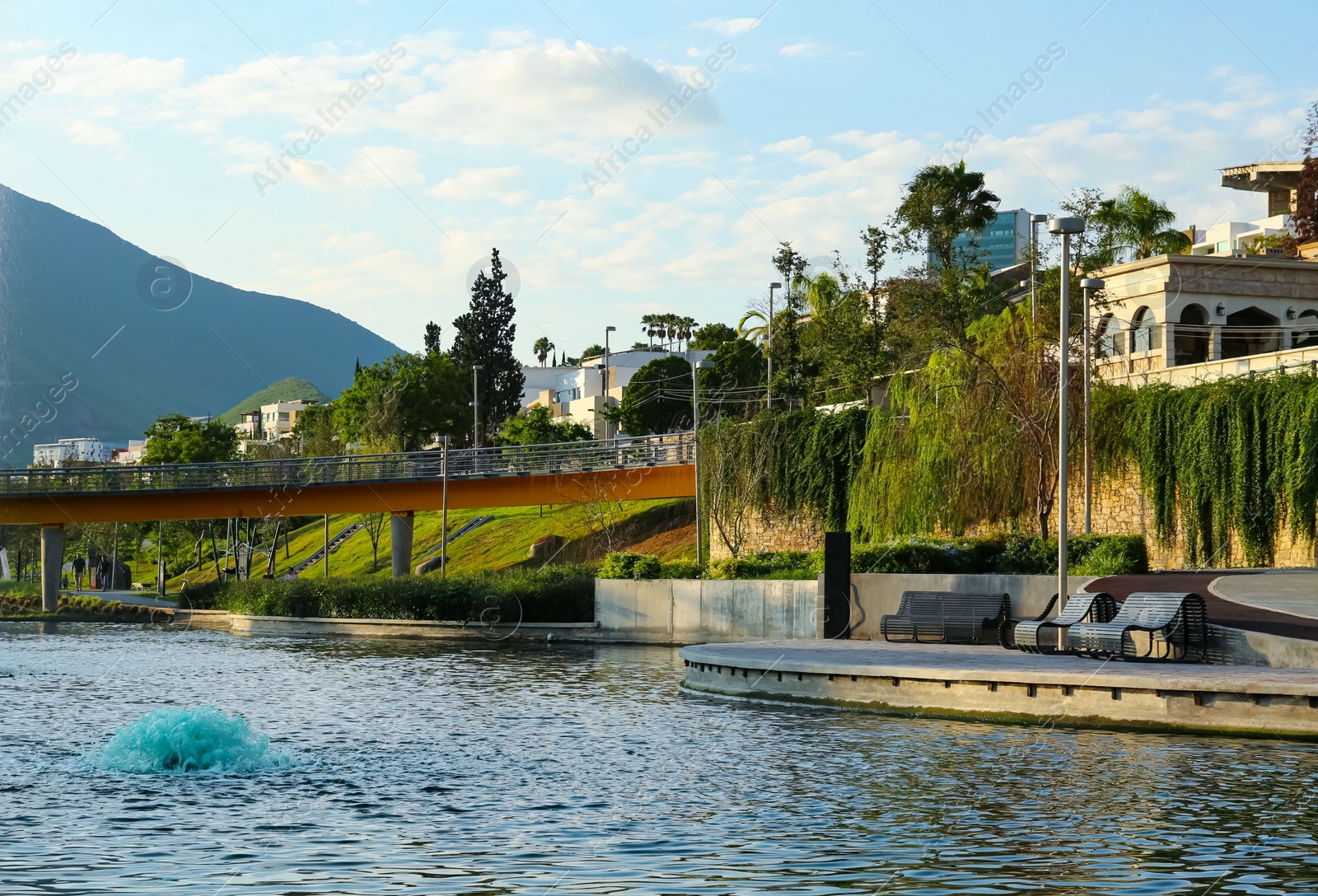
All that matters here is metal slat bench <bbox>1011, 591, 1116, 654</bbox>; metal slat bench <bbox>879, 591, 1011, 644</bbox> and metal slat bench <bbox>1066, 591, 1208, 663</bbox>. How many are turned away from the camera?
0

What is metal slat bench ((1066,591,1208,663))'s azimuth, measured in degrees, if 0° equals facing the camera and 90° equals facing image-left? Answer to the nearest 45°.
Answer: approximately 45°

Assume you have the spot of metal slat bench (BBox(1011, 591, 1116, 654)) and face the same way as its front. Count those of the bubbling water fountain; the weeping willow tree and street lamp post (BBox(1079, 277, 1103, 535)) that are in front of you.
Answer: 1

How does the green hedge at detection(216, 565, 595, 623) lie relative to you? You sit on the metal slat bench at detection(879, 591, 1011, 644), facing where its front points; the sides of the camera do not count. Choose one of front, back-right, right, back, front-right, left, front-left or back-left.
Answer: right

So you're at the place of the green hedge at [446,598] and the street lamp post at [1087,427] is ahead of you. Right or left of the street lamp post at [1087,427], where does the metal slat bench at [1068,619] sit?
right

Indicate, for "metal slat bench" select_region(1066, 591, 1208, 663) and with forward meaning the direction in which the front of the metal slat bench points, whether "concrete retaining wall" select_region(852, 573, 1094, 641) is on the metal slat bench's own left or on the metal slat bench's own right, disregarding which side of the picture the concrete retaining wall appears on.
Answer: on the metal slat bench's own right

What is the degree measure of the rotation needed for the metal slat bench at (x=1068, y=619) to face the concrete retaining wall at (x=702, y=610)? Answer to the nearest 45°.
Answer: approximately 90° to its right

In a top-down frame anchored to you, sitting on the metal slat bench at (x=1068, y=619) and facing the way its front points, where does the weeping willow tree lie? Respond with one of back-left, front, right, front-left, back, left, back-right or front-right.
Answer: back-right

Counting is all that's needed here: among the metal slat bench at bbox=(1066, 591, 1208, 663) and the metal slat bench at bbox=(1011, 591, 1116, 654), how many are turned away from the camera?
0

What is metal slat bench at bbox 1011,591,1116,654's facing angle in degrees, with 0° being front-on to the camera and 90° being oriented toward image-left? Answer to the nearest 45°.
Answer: approximately 45°

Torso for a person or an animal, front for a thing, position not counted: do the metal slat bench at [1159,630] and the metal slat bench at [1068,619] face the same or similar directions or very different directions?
same or similar directions

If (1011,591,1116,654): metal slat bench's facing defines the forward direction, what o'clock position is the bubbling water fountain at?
The bubbling water fountain is roughly at 12 o'clock from the metal slat bench.

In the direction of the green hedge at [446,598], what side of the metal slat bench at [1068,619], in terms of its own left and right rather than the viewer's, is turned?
right

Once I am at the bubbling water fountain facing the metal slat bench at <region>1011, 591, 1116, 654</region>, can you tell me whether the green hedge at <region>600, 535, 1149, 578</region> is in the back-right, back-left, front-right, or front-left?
front-left

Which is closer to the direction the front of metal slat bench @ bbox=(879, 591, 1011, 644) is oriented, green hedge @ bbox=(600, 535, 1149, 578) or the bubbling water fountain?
the bubbling water fountain
